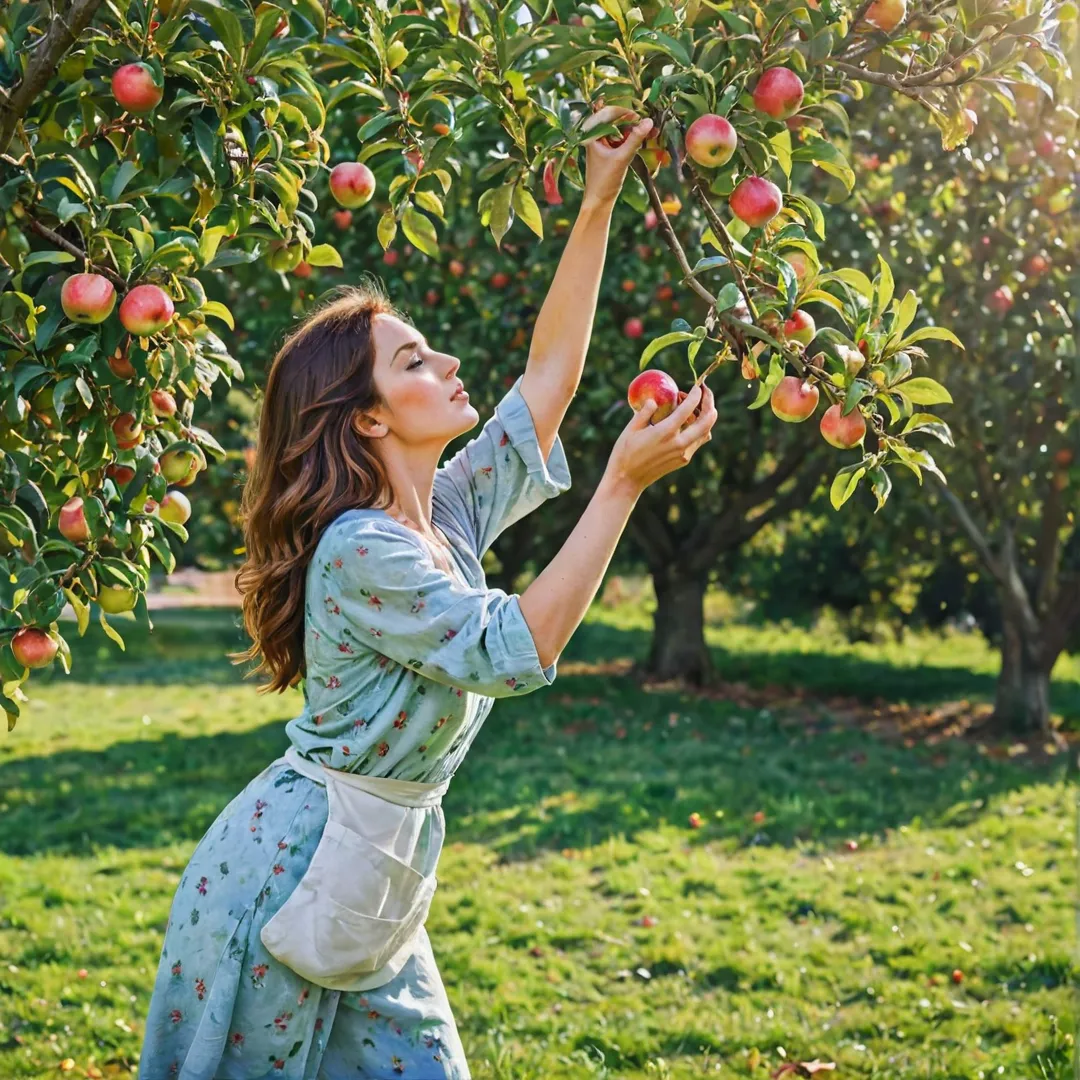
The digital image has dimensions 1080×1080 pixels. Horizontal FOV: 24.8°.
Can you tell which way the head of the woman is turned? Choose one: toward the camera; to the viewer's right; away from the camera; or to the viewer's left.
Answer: to the viewer's right

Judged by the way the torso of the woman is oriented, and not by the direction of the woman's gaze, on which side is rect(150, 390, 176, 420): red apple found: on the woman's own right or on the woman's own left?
on the woman's own left

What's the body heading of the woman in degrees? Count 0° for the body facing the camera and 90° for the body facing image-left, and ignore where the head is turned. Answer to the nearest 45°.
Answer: approximately 270°
